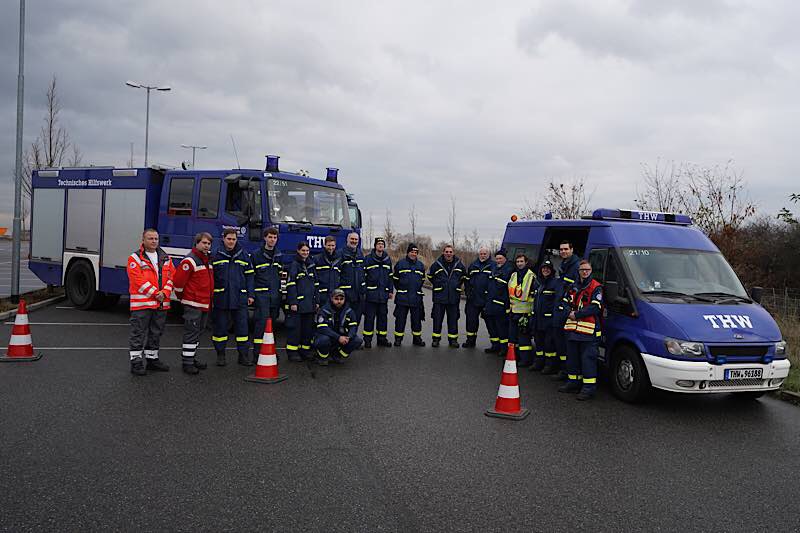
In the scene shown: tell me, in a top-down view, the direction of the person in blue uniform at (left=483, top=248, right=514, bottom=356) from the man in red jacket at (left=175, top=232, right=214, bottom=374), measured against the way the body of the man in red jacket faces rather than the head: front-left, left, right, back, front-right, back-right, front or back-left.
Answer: front-left

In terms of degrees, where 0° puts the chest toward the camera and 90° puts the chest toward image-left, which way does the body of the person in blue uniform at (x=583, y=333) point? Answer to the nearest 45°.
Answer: approximately 45°

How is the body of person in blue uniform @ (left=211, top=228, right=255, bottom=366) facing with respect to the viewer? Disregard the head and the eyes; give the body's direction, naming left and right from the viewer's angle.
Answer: facing the viewer

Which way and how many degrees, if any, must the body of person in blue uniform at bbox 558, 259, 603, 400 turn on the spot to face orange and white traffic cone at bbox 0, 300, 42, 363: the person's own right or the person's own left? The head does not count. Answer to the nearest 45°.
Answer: approximately 45° to the person's own right

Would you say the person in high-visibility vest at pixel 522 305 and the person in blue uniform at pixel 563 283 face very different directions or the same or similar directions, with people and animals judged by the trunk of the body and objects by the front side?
same or similar directions

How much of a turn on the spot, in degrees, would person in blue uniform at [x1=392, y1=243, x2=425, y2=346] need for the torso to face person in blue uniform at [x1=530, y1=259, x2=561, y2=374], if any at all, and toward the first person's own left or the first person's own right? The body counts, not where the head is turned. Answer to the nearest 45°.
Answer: approximately 45° to the first person's own left

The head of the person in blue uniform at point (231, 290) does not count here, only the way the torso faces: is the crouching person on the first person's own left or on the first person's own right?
on the first person's own left

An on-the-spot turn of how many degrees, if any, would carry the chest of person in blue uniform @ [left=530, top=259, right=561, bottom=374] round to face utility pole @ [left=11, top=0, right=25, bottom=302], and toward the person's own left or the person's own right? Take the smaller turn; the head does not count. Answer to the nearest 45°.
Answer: approximately 45° to the person's own right

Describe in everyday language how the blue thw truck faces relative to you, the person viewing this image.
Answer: facing the viewer and to the right of the viewer

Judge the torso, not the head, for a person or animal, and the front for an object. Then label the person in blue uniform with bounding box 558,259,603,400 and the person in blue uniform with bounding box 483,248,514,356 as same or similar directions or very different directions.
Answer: same or similar directions

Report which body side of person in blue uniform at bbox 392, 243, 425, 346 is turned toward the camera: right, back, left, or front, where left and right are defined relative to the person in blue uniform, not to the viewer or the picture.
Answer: front

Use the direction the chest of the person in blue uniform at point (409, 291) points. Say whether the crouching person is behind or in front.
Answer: in front

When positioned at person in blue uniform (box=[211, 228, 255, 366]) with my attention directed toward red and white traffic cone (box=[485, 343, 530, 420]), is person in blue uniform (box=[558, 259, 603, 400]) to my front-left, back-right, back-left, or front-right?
front-left

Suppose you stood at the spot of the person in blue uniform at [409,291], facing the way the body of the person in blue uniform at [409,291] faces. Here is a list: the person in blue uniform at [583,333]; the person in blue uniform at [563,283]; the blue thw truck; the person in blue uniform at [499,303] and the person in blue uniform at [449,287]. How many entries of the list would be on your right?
1

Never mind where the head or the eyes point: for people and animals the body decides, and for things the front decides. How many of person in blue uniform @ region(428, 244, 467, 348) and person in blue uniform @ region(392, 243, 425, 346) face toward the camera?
2

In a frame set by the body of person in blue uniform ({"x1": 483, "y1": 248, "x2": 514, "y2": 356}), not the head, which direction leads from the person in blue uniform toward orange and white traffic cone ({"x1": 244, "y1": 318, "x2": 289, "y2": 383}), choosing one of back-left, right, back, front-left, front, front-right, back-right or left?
front

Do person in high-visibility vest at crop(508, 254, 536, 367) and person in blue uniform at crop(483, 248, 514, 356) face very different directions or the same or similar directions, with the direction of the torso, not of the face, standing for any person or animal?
same or similar directions
